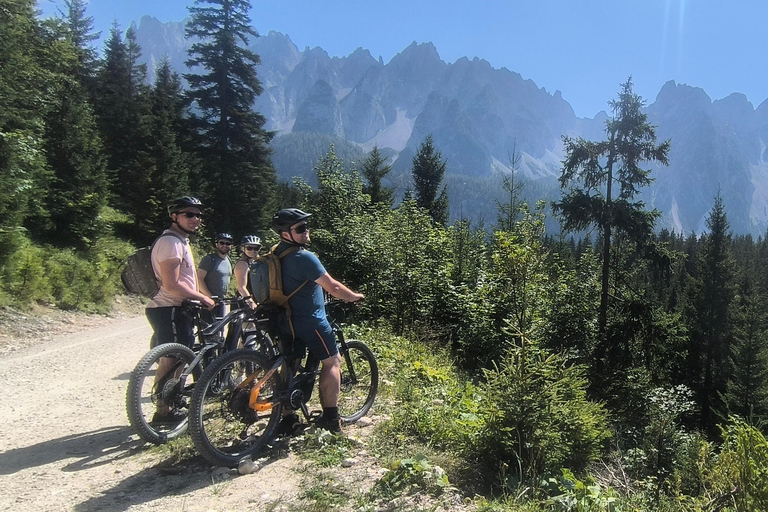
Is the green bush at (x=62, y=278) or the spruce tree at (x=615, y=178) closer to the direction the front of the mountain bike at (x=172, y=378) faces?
the spruce tree

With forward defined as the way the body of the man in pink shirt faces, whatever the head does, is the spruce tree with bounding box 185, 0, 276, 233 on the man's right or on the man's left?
on the man's left

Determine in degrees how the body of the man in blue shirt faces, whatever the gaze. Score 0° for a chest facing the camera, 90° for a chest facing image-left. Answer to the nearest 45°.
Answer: approximately 270°

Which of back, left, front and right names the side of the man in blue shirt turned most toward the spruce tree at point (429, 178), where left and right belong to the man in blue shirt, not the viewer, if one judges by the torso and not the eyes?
left

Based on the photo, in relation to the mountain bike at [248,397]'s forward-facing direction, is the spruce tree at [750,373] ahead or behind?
ahead

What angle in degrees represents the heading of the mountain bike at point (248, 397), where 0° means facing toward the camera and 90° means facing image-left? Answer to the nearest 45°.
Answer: approximately 225°

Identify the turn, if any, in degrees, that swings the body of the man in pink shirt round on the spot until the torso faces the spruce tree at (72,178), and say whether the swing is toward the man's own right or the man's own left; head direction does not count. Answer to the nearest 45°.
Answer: approximately 90° to the man's own left

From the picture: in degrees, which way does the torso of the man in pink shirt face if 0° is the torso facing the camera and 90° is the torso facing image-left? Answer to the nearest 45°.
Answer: approximately 270°

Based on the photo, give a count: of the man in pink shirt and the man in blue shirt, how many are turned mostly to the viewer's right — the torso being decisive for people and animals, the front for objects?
2
